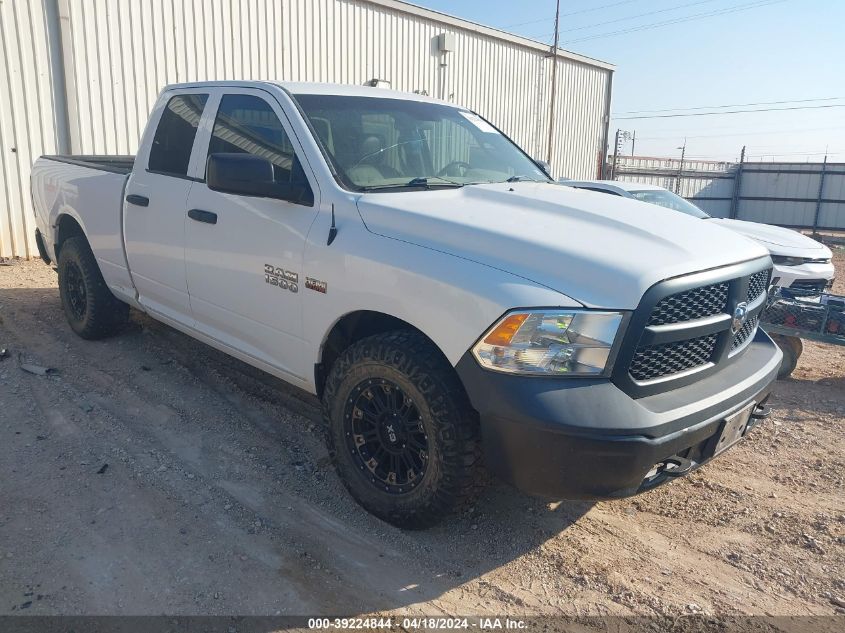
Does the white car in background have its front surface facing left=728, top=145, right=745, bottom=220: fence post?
no

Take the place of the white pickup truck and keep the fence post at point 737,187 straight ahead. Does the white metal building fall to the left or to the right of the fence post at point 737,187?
left

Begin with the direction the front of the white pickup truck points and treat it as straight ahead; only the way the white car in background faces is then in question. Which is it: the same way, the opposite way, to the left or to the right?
the same way

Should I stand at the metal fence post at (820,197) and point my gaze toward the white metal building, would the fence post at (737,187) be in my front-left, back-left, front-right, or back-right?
front-right

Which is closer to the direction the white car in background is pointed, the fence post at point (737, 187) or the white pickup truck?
the white pickup truck

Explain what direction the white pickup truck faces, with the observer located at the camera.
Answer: facing the viewer and to the right of the viewer

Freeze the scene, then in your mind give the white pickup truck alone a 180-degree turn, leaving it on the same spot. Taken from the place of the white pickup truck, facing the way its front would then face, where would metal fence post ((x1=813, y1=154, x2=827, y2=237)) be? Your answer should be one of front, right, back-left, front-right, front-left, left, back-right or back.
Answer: right

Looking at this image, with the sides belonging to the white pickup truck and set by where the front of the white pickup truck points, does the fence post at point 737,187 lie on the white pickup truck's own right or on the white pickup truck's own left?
on the white pickup truck's own left

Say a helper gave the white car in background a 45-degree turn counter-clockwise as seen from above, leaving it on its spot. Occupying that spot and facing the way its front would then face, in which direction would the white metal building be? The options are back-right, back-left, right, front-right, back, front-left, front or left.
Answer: back

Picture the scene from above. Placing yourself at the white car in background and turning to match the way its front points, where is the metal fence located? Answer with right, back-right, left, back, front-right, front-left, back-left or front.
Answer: back-left

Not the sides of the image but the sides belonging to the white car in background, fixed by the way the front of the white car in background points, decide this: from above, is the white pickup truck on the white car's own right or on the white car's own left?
on the white car's own right

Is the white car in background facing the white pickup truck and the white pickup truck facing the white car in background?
no

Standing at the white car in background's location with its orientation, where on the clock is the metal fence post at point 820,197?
The metal fence post is roughly at 8 o'clock from the white car in background.

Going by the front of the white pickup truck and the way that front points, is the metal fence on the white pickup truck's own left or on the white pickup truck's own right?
on the white pickup truck's own left

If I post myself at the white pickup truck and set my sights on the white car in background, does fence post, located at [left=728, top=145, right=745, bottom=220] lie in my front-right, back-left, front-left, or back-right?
front-left

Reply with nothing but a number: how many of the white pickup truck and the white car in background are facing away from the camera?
0
